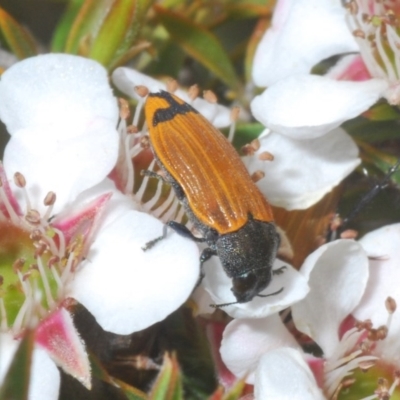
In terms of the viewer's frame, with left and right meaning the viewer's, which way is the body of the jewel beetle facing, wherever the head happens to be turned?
facing the viewer and to the right of the viewer

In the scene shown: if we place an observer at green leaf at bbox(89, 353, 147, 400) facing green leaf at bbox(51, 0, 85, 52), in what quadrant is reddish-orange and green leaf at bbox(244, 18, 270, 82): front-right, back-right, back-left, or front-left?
front-right

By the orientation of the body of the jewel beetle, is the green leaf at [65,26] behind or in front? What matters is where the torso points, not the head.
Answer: behind

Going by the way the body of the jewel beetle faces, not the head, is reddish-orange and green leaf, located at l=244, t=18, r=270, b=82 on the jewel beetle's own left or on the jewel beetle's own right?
on the jewel beetle's own left

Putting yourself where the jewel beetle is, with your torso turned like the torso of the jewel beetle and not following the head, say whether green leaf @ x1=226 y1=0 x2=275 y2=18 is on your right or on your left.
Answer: on your left

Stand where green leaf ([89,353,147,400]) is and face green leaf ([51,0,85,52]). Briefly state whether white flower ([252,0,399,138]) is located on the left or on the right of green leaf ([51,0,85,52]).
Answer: right
